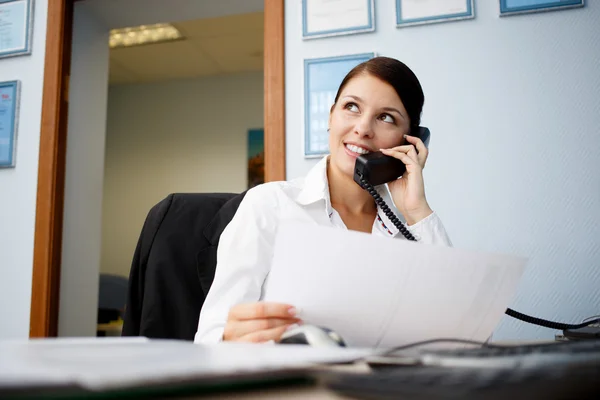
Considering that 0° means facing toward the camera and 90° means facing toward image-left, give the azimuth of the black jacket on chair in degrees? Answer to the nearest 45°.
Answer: approximately 315°

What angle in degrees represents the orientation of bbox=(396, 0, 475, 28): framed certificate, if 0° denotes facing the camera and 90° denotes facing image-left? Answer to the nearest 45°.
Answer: approximately 45°

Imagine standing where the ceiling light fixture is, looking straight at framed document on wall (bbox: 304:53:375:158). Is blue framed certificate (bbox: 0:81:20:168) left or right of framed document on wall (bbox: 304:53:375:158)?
right

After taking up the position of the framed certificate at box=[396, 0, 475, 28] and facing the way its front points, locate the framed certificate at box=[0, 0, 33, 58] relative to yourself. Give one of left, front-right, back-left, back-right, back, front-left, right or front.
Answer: front-right

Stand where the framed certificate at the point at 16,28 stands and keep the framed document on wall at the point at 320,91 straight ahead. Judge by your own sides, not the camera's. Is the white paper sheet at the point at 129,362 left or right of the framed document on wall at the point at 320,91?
right

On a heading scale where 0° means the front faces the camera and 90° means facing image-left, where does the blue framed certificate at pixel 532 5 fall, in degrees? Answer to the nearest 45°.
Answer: approximately 45°

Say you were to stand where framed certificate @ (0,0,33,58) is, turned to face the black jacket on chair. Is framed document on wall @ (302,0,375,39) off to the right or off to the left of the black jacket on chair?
left

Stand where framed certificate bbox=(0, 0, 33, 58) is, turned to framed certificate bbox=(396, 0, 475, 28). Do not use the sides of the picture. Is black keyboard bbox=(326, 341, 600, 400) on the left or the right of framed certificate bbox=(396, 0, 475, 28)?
right
